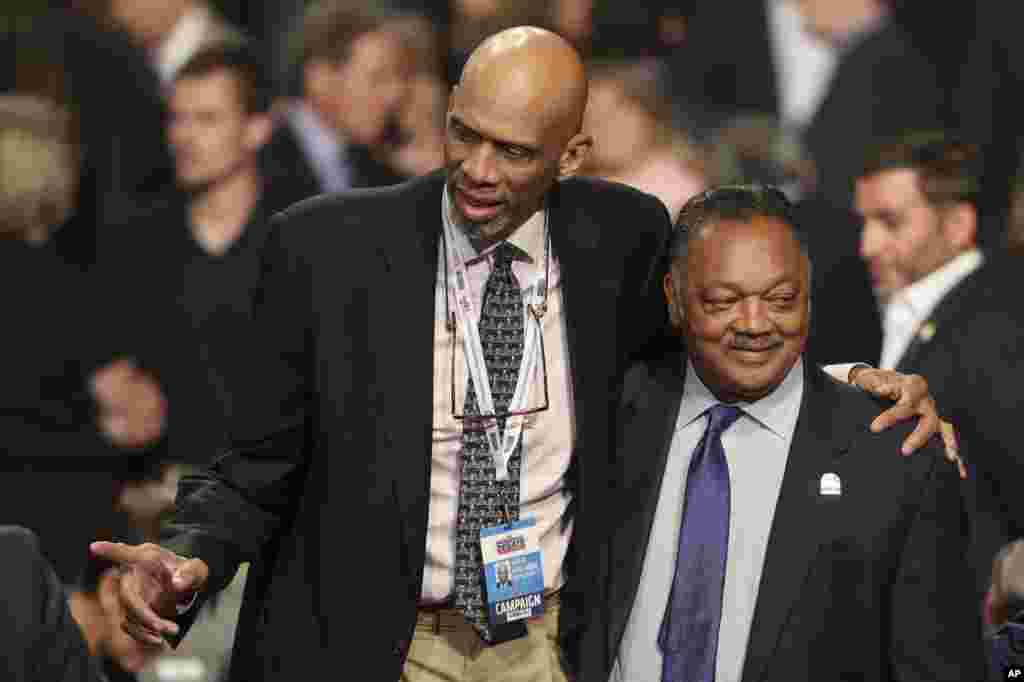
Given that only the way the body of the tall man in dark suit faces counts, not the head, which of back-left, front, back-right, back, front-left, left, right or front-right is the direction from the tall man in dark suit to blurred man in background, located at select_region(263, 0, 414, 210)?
back

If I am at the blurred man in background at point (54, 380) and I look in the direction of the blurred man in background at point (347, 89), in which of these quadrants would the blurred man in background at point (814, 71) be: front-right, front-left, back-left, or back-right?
front-right

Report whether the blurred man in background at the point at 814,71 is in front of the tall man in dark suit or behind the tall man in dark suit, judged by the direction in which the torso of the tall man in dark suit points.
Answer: behind

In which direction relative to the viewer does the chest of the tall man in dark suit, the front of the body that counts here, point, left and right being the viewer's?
facing the viewer

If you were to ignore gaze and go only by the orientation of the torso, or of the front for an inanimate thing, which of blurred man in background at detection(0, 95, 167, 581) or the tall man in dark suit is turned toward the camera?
the tall man in dark suit

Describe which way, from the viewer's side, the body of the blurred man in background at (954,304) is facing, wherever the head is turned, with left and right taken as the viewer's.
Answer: facing the viewer and to the left of the viewer

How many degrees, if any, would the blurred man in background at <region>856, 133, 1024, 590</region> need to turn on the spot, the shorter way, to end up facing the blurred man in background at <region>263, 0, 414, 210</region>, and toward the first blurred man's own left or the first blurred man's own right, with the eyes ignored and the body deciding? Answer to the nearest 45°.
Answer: approximately 45° to the first blurred man's own right

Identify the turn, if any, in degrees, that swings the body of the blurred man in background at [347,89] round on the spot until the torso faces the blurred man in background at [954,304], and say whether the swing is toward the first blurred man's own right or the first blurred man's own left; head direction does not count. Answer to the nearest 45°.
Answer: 0° — they already face them

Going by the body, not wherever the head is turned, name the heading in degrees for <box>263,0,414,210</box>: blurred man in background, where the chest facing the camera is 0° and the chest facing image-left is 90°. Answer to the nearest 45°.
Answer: approximately 315°

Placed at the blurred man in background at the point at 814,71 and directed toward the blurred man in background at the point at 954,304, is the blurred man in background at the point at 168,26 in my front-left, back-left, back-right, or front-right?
back-right
